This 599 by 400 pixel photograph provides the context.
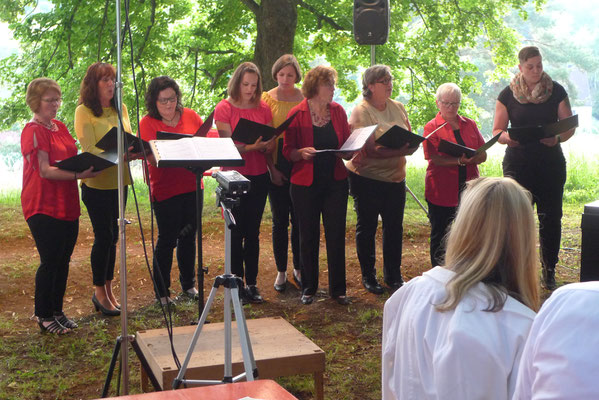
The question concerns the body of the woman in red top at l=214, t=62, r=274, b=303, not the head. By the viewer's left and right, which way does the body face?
facing the viewer and to the right of the viewer

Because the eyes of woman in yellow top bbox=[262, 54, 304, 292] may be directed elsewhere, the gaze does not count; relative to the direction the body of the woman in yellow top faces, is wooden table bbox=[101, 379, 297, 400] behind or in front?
in front

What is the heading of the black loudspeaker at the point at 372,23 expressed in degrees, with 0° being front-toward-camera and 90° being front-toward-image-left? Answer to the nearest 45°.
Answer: approximately 0°

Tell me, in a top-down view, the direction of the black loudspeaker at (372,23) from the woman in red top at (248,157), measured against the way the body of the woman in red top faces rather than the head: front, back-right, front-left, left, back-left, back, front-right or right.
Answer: left

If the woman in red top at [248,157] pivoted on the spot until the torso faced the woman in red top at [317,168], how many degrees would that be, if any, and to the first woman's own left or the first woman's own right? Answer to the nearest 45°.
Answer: approximately 45° to the first woman's own left

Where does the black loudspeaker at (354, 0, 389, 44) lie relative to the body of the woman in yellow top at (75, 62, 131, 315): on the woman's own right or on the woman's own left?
on the woman's own left

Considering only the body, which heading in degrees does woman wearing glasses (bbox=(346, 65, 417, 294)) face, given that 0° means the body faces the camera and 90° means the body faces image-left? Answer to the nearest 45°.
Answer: approximately 315°

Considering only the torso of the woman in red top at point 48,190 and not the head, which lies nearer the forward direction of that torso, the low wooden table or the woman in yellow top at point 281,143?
the low wooden table

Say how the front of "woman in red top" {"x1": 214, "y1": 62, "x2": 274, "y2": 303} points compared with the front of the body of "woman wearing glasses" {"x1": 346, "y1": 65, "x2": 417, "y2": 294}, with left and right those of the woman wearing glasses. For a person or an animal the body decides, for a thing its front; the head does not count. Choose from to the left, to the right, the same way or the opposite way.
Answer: the same way

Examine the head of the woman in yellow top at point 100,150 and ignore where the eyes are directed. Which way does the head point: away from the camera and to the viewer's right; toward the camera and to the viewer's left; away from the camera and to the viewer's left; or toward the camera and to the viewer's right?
toward the camera and to the viewer's right

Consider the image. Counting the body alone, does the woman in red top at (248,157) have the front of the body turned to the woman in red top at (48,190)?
no

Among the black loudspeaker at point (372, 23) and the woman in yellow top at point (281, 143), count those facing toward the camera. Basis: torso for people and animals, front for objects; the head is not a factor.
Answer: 2

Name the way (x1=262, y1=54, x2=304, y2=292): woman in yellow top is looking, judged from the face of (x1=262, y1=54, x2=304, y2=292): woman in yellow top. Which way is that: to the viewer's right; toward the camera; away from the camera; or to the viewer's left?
toward the camera

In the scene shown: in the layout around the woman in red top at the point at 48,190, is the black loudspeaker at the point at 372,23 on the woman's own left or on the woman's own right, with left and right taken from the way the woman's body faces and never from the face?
on the woman's own left

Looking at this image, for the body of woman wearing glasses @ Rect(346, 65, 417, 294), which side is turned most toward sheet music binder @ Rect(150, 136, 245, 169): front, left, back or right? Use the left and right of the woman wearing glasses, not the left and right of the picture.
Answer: right

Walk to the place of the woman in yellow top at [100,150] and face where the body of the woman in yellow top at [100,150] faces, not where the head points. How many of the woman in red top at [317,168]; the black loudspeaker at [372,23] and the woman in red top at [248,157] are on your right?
0

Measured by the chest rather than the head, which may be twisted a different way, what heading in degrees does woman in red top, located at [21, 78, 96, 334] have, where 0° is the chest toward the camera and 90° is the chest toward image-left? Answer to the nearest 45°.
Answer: approximately 315°
